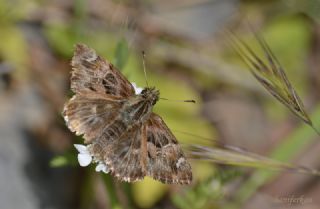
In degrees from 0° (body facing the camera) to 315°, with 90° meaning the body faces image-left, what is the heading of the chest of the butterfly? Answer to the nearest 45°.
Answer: approximately 225°
